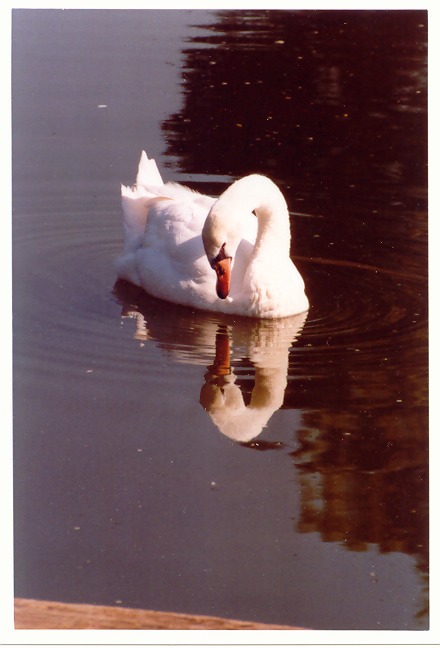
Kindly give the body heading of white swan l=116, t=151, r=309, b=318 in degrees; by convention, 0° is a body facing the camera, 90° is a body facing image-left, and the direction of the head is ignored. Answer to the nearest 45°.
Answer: approximately 315°
